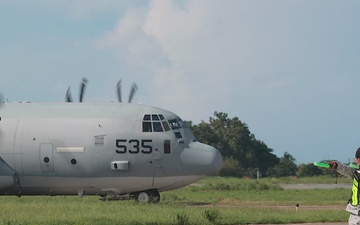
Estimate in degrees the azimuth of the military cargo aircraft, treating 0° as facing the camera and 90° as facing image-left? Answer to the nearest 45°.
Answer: approximately 270°

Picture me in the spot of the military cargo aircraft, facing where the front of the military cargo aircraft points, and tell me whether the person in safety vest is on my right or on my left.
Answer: on my right
